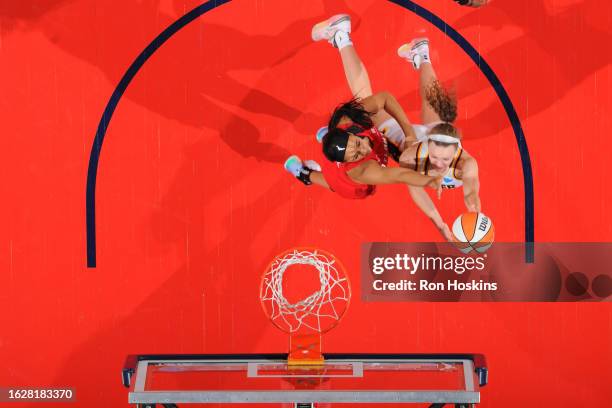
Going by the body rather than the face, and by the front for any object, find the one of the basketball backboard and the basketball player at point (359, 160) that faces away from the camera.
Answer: the basketball backboard

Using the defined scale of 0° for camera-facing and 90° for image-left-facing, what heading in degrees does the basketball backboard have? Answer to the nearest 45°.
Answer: approximately 180°

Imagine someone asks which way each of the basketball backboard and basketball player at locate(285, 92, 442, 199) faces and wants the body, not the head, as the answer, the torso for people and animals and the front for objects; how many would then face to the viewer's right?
1

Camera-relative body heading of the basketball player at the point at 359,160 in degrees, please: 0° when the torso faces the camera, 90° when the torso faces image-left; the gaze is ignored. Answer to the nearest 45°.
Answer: approximately 270°

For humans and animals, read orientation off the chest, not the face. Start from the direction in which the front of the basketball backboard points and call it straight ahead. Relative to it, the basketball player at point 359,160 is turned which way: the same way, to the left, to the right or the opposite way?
to the right
